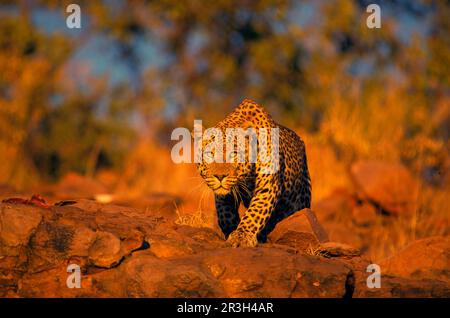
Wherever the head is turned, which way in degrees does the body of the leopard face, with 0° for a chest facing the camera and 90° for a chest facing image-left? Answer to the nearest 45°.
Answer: approximately 45°

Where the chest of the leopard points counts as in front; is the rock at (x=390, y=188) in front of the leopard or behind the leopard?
behind

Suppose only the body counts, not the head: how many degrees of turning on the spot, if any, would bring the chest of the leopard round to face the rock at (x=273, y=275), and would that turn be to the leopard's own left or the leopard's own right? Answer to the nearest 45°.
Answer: approximately 45° to the leopard's own left

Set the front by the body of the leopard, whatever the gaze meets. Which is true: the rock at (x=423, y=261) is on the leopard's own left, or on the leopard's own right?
on the leopard's own left

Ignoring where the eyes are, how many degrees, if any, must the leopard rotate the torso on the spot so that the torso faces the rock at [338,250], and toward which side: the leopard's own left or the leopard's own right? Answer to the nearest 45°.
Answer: approximately 90° to the leopard's own left

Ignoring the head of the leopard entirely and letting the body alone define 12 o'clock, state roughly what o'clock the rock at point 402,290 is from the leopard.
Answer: The rock is roughly at 9 o'clock from the leopard.

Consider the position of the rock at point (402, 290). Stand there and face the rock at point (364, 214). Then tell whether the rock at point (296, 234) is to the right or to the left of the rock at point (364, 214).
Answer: left

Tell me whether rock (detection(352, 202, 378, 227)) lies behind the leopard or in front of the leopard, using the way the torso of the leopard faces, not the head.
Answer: behind

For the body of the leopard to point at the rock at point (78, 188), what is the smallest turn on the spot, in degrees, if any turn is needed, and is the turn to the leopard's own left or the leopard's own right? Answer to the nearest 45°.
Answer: approximately 90° to the leopard's own right
